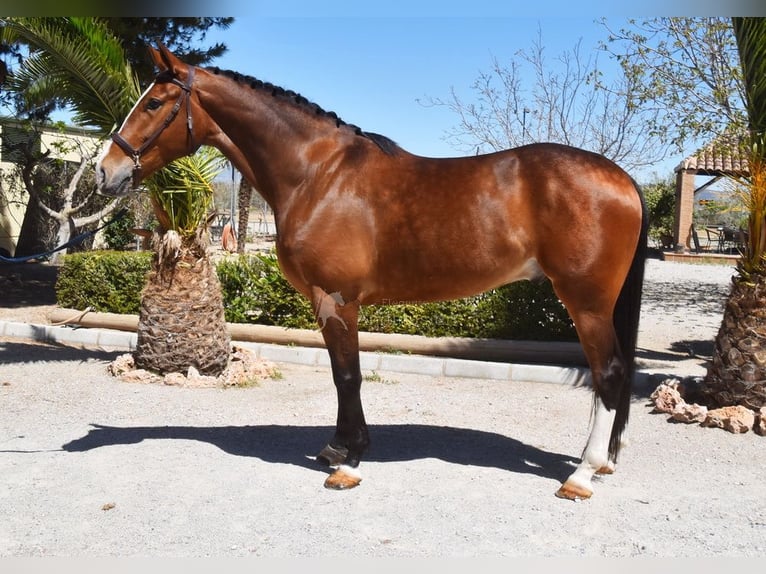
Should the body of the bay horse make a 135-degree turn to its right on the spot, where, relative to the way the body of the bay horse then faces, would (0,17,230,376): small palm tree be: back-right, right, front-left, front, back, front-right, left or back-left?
left

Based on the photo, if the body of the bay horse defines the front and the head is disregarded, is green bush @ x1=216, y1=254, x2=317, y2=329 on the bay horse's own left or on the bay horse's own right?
on the bay horse's own right

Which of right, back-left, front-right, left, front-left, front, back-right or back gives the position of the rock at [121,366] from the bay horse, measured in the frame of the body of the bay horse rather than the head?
front-right

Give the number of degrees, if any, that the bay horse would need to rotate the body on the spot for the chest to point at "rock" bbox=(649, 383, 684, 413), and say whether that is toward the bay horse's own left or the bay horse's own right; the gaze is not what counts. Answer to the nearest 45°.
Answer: approximately 135° to the bay horse's own right

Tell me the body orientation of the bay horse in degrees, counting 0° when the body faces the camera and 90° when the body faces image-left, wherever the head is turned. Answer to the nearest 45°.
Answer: approximately 90°

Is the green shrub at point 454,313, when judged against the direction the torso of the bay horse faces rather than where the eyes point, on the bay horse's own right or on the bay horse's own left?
on the bay horse's own right

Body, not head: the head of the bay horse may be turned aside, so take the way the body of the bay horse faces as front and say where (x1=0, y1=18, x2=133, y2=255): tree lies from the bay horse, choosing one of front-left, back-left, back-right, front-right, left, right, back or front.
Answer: front-right

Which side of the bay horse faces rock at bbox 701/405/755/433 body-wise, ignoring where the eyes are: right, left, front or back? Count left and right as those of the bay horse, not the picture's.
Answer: back

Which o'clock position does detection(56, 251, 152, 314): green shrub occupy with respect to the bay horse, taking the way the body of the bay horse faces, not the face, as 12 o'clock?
The green shrub is roughly at 2 o'clock from the bay horse.

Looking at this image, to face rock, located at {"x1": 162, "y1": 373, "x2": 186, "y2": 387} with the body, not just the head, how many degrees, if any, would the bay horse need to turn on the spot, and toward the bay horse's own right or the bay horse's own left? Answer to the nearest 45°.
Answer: approximately 45° to the bay horse's own right
